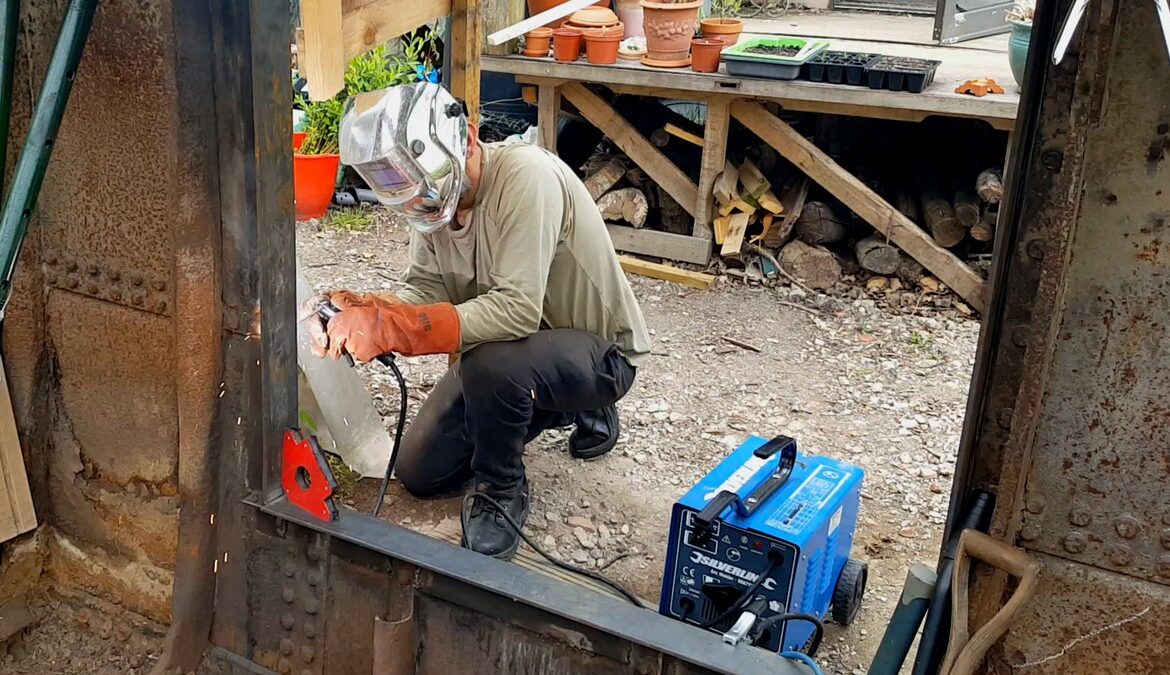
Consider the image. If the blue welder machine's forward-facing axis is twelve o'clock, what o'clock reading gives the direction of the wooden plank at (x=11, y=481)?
The wooden plank is roughly at 1 o'clock from the blue welder machine.

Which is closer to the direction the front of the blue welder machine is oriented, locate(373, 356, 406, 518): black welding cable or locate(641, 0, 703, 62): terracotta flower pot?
the black welding cable

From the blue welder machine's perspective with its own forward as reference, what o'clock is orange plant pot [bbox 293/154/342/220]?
The orange plant pot is roughly at 3 o'clock from the blue welder machine.

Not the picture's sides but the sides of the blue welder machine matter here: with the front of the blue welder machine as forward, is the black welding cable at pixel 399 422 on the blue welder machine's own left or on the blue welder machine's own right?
on the blue welder machine's own right

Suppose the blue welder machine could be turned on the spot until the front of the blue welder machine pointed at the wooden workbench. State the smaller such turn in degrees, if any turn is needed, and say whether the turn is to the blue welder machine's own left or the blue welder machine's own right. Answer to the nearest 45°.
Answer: approximately 135° to the blue welder machine's own right

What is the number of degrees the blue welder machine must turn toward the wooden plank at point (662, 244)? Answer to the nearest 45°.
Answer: approximately 135° to its right

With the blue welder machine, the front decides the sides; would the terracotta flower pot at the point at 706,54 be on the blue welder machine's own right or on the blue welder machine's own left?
on the blue welder machine's own right

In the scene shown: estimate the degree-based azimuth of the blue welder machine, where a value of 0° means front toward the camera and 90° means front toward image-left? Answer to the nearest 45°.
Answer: approximately 45°

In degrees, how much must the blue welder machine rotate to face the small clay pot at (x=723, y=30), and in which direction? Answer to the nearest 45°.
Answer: approximately 135° to its right

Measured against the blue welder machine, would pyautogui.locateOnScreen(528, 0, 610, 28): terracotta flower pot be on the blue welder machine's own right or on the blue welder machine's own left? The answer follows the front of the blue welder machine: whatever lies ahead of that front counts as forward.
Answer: on the blue welder machine's own right

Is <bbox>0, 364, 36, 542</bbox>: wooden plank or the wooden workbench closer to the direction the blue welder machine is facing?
the wooden plank

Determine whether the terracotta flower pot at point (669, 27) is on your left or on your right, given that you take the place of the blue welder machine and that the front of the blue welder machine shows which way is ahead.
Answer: on your right

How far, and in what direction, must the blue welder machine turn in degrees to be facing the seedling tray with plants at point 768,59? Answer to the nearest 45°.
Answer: approximately 135° to its right

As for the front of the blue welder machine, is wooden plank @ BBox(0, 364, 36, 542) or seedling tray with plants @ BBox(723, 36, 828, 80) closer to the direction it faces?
the wooden plank

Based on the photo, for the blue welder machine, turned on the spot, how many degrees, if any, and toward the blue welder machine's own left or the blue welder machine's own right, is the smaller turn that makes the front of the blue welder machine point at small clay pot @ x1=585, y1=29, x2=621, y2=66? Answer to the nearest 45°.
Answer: approximately 135° to the blue welder machine's own right

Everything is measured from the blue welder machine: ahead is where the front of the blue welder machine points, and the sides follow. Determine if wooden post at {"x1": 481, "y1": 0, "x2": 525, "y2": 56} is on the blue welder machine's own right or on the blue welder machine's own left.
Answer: on the blue welder machine's own right

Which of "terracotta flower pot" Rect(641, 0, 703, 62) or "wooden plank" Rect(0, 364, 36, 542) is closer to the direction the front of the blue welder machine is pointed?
the wooden plank

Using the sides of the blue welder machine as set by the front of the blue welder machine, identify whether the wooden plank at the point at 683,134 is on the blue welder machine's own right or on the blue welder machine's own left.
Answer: on the blue welder machine's own right
